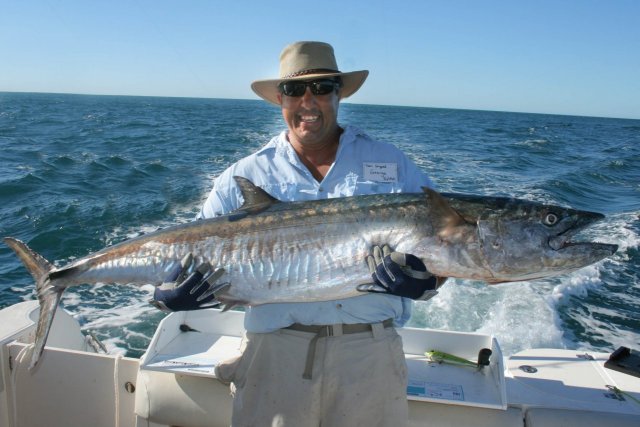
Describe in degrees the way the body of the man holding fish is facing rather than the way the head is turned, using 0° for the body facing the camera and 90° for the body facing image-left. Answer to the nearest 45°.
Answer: approximately 0°

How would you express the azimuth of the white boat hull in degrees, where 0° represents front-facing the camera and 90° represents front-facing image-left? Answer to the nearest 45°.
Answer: approximately 0°
